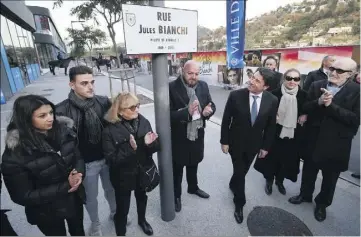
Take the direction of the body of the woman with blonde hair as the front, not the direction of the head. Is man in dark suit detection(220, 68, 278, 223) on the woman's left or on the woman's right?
on the woman's left

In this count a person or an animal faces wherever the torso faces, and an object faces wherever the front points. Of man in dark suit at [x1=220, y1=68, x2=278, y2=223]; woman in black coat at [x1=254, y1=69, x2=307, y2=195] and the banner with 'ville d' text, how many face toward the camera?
3

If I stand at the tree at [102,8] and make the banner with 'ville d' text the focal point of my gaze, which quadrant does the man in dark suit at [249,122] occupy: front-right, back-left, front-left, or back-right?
front-right

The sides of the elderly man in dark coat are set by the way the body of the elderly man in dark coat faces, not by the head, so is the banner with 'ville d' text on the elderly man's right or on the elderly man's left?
on the elderly man's right

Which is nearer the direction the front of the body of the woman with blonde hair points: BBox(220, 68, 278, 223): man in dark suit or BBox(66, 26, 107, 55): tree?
the man in dark suit

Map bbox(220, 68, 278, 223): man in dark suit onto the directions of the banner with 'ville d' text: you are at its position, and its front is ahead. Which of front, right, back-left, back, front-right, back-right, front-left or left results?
front

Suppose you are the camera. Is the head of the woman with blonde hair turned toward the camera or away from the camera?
toward the camera

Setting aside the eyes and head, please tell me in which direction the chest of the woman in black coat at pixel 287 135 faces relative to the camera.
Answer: toward the camera

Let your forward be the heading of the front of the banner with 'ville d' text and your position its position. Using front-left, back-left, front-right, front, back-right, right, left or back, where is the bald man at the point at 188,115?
front

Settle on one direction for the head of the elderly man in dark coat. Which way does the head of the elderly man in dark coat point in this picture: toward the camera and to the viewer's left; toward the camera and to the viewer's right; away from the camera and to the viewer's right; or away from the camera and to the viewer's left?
toward the camera and to the viewer's left

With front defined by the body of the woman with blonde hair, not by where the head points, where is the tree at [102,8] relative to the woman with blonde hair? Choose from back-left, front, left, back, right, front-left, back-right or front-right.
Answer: back-left

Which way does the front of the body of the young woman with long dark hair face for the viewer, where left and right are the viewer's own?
facing the viewer and to the right of the viewer

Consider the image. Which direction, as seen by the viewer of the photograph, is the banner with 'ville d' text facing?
facing the viewer

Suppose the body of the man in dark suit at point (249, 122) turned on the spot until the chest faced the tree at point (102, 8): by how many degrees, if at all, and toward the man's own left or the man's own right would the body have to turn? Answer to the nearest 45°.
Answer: approximately 135° to the man's own right

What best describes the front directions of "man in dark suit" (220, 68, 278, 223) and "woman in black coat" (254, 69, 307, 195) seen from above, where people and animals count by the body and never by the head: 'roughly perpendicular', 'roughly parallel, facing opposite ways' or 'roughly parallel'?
roughly parallel

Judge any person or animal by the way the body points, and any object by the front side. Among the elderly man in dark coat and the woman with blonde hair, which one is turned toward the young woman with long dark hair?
the elderly man in dark coat

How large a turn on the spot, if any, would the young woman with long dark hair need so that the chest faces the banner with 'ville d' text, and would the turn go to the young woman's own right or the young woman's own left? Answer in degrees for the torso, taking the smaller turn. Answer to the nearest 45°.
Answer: approximately 90° to the young woman's own left
